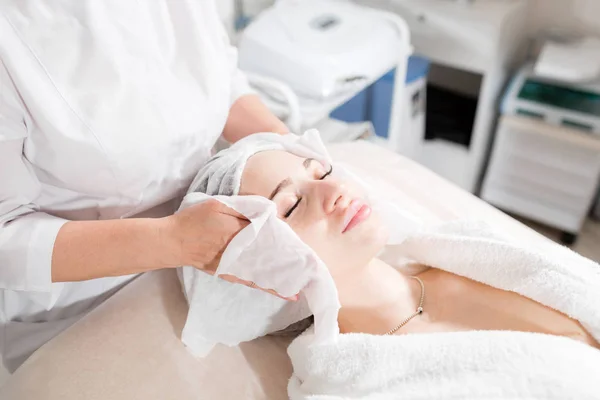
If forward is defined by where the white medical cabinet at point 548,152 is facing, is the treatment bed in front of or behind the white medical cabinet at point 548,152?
in front

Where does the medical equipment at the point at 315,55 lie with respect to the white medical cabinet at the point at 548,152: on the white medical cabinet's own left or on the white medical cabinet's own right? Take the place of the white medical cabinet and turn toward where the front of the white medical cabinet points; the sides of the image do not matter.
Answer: on the white medical cabinet's own right

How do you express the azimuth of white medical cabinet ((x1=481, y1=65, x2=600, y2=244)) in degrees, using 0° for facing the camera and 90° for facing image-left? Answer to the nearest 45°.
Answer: approximately 0°
